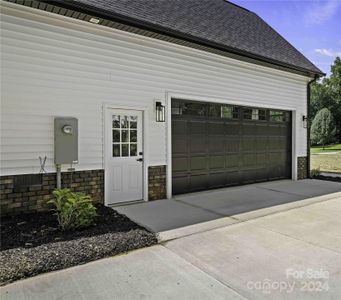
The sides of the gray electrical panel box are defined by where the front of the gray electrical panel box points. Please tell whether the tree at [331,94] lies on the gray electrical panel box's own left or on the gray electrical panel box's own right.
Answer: on the gray electrical panel box's own left

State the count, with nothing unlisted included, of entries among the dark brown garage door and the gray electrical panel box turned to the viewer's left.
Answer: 0

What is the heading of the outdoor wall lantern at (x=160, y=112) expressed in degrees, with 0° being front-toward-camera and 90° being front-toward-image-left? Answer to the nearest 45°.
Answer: approximately 315°

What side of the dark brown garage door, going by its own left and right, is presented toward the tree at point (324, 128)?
left

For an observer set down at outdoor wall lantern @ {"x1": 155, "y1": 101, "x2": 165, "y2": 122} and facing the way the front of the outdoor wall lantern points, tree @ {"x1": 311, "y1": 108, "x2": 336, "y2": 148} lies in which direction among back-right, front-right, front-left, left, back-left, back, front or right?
left

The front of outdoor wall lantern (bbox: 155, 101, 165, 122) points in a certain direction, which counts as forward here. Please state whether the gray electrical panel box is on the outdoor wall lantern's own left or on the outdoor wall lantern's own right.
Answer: on the outdoor wall lantern's own right

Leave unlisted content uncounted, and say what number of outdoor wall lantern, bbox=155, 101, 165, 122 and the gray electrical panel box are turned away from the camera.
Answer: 0

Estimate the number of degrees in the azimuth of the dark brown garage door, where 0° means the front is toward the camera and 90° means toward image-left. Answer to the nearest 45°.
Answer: approximately 315°

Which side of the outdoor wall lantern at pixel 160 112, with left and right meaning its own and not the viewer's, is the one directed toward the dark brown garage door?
left

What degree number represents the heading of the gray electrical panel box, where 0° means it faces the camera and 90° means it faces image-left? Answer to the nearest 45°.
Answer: approximately 0°
